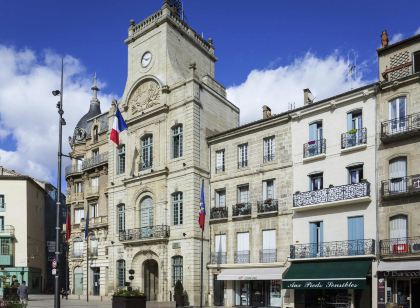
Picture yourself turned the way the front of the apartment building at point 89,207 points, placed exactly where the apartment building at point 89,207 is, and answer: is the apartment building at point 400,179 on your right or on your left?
on your left

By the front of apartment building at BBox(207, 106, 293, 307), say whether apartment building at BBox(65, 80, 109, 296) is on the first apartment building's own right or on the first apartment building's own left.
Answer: on the first apartment building's own right

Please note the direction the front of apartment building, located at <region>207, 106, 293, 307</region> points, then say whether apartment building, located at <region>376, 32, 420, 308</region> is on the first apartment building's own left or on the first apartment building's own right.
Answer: on the first apartment building's own left

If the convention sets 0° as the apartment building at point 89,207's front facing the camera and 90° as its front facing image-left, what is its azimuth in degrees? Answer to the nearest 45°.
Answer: approximately 45°

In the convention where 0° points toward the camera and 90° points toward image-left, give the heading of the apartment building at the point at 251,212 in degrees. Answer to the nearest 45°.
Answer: approximately 45°
